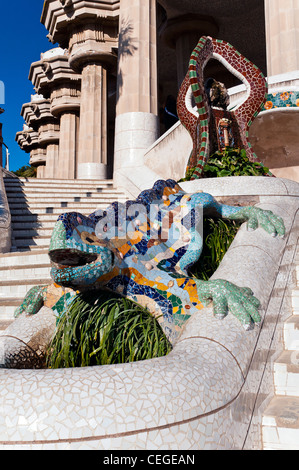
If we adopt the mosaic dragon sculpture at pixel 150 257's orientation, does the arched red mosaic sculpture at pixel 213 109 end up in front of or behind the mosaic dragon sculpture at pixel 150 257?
behind

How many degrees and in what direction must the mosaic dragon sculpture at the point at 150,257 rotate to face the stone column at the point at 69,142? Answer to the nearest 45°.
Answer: approximately 135° to its right

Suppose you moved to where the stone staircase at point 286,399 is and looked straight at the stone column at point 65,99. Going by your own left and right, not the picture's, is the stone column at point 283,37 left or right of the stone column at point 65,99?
right

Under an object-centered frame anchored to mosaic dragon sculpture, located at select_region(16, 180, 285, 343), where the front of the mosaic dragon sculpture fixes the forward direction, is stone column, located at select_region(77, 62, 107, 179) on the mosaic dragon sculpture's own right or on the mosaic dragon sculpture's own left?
on the mosaic dragon sculpture's own right

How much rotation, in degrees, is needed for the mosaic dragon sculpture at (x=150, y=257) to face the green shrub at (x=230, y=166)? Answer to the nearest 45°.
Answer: approximately 135° to its right

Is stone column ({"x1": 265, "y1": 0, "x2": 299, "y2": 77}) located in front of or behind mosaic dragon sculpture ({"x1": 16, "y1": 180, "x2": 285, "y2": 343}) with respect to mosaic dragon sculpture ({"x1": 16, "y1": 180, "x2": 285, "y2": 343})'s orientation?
behind

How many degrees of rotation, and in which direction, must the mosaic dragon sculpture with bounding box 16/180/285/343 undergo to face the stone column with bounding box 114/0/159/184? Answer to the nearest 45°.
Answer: approximately 135° to its right

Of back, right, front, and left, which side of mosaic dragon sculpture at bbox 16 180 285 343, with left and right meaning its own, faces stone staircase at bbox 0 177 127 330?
right

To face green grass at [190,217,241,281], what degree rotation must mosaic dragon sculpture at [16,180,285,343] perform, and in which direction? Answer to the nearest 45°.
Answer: approximately 180°

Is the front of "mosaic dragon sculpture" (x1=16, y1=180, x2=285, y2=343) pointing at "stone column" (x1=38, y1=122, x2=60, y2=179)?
no

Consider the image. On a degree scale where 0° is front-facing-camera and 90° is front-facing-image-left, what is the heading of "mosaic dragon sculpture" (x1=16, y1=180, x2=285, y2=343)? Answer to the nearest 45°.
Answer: approximately 45°
